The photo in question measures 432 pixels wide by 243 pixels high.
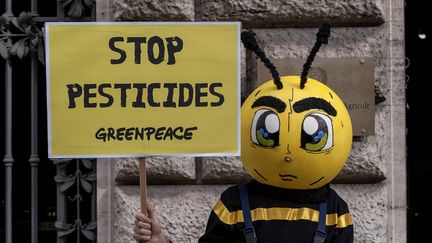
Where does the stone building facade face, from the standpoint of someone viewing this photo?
facing the viewer

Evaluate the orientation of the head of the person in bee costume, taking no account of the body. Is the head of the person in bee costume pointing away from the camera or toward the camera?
toward the camera

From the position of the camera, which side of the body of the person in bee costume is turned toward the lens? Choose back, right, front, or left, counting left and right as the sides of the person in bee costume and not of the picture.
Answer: front

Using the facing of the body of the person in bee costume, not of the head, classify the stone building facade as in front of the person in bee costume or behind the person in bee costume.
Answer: behind

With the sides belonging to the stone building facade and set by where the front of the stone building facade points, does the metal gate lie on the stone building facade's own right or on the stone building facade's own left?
on the stone building facade's own right

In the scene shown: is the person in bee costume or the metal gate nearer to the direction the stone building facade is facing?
the person in bee costume

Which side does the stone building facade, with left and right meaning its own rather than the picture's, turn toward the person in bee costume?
front

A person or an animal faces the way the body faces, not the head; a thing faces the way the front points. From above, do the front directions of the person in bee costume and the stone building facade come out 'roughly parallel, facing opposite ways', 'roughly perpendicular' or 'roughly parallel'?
roughly parallel

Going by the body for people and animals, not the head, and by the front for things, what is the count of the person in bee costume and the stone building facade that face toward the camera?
2
